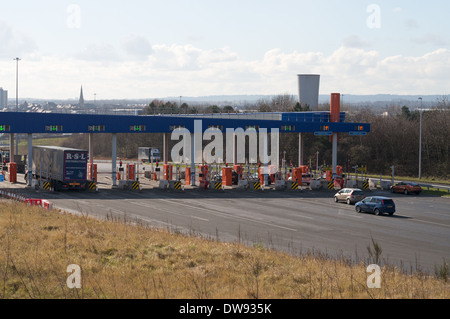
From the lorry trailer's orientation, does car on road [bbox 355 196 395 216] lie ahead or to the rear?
to the rear

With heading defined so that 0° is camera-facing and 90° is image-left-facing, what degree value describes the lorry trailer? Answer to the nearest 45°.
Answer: approximately 135°
